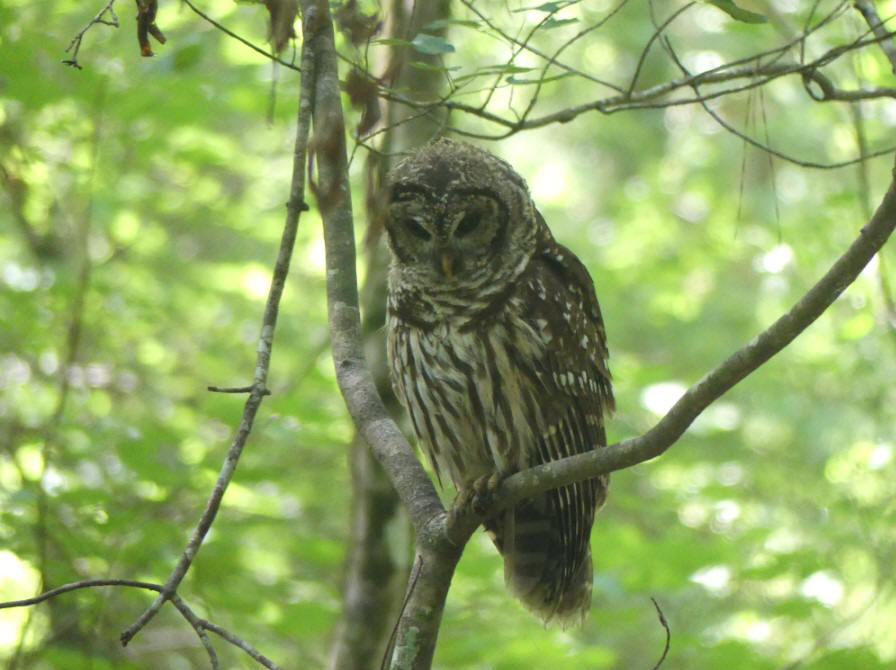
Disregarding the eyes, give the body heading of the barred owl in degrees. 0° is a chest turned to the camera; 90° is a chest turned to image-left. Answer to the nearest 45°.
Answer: approximately 45°

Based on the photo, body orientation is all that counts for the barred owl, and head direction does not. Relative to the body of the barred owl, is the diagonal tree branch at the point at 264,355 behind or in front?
in front
